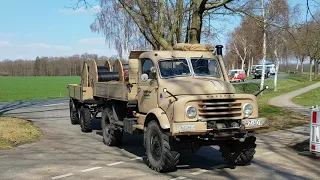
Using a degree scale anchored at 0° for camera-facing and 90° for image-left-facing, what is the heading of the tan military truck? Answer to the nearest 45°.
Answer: approximately 315°
